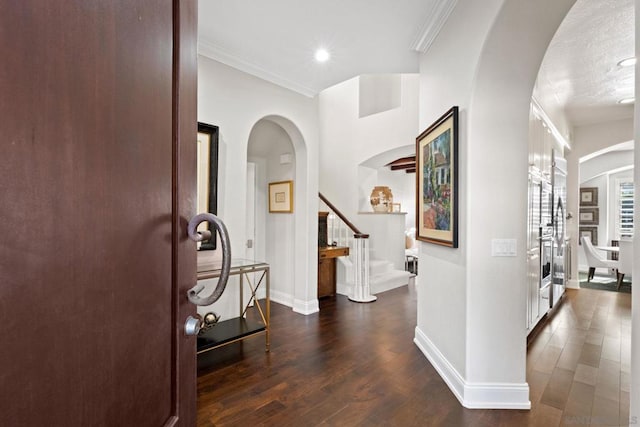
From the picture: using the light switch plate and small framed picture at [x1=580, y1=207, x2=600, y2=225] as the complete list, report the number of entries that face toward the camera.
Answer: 2

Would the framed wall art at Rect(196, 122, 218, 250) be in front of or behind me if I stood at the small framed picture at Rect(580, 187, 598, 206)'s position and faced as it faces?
in front

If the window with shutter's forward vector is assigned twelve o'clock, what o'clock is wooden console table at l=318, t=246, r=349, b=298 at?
The wooden console table is roughly at 1 o'clock from the window with shutter.

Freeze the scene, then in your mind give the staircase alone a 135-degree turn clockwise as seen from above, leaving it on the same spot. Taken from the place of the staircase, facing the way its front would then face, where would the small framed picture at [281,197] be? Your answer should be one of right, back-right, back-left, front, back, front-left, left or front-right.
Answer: front-left

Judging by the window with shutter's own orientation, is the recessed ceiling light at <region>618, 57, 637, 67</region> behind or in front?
in front

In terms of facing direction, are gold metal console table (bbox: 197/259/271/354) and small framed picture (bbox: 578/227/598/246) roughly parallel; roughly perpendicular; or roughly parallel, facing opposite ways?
roughly perpendicular

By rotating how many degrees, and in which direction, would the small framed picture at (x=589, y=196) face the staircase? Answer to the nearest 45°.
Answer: approximately 45° to its right

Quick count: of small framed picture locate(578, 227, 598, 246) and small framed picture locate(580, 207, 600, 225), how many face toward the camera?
2

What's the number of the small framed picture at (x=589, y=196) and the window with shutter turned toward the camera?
2
